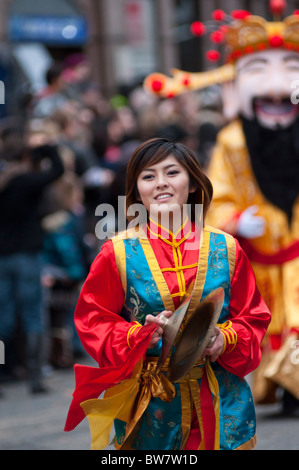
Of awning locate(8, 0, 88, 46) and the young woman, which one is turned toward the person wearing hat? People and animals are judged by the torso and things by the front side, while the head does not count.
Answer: the awning

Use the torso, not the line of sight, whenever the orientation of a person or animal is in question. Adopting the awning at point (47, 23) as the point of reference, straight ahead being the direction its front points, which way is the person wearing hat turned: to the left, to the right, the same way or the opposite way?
the same way

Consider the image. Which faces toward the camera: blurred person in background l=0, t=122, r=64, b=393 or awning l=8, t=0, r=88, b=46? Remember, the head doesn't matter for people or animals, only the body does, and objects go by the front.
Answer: the awning

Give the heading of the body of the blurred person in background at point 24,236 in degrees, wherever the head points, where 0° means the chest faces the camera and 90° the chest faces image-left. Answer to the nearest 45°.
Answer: approximately 225°

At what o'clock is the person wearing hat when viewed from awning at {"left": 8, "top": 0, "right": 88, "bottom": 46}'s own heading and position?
The person wearing hat is roughly at 12 o'clock from the awning.

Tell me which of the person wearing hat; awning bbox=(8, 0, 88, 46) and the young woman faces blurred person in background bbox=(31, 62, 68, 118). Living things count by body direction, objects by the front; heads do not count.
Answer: the awning

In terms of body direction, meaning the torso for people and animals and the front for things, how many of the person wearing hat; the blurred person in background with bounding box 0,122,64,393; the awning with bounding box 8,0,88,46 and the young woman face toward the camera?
3

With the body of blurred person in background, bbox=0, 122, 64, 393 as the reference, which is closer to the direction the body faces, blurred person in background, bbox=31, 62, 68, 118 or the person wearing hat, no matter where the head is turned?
the blurred person in background

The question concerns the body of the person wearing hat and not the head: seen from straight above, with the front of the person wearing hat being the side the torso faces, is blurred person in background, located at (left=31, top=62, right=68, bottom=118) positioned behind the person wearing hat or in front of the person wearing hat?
behind

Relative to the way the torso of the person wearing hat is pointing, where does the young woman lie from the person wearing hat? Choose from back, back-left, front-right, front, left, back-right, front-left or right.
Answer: front

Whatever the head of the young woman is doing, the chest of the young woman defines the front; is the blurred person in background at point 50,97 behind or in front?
behind

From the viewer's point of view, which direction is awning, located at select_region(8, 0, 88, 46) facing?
toward the camera

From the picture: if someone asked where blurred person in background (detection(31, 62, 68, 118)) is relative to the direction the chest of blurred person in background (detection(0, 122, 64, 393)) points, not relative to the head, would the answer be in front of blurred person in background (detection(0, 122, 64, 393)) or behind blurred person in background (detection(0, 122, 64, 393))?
in front

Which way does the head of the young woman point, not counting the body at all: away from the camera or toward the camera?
toward the camera

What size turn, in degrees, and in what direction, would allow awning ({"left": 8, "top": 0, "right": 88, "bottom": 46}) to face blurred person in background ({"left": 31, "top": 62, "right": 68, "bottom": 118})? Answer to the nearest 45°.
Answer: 0° — it already faces them

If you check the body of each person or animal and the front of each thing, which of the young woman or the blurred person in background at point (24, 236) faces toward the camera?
the young woman

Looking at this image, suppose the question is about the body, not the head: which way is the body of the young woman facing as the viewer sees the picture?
toward the camera
